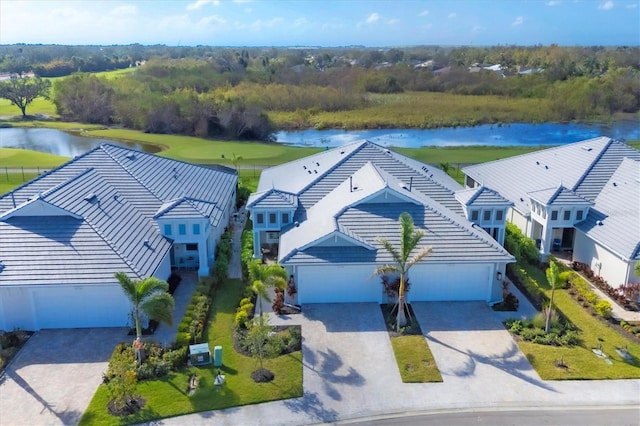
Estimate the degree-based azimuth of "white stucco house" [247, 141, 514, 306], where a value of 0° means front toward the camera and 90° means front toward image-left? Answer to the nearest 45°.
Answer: approximately 0°

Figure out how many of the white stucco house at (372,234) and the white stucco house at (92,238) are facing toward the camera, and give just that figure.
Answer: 2

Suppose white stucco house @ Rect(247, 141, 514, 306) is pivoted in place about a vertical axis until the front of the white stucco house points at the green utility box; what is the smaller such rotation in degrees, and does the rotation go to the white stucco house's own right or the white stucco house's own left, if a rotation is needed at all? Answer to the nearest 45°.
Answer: approximately 45° to the white stucco house's own right

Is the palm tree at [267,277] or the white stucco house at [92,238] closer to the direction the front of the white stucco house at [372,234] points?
the palm tree

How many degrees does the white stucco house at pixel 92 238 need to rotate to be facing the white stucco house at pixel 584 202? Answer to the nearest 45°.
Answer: approximately 90° to its left

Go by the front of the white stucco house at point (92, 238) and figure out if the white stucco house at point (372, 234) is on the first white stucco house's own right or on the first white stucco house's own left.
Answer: on the first white stucco house's own left

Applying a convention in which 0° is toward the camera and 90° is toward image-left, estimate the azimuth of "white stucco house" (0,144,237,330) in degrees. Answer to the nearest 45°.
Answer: approximately 0°

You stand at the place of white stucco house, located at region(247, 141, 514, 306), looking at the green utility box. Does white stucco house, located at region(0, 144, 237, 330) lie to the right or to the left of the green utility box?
right

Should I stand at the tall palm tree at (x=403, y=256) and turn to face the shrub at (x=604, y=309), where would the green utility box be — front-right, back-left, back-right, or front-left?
back-right
